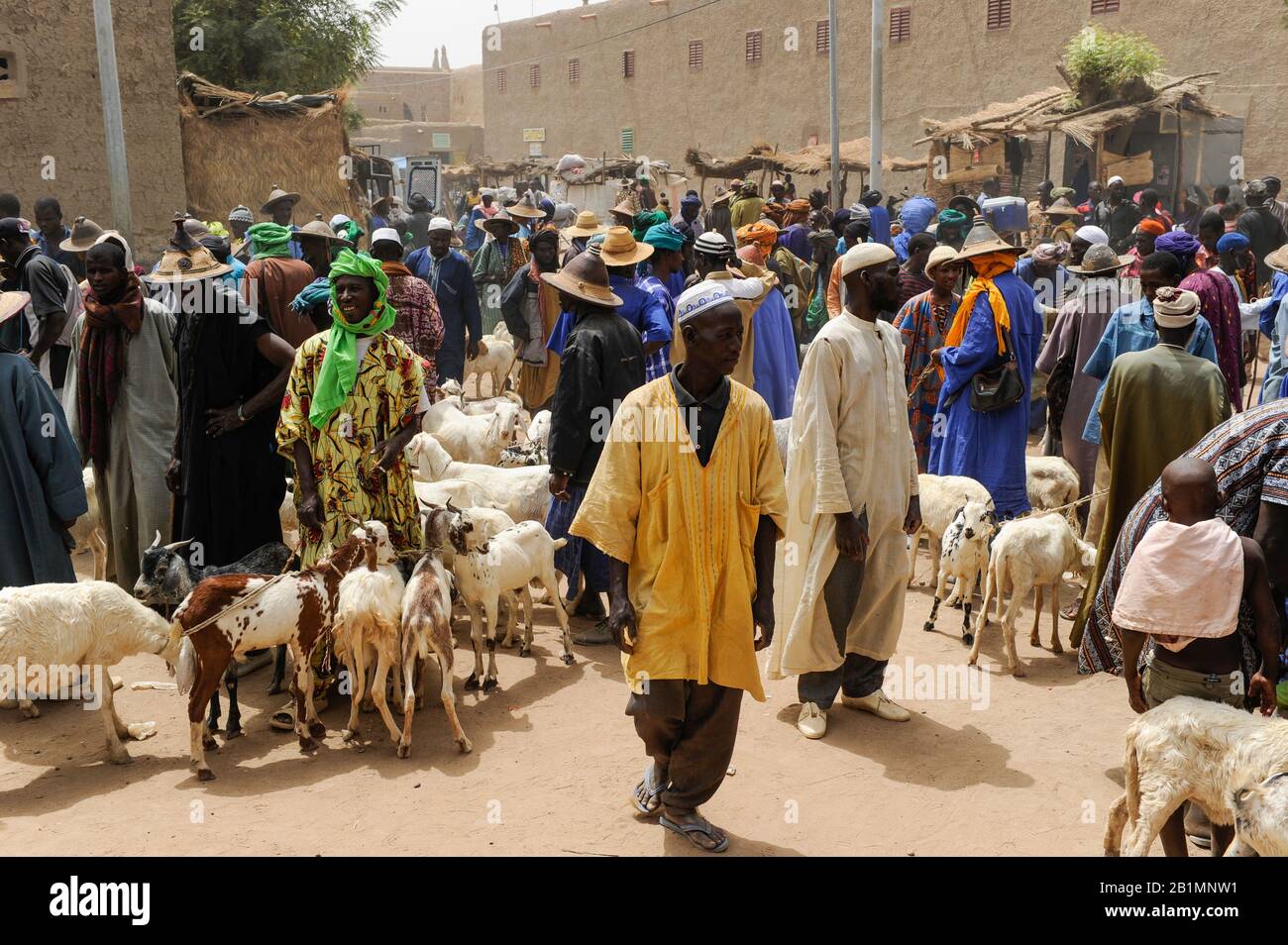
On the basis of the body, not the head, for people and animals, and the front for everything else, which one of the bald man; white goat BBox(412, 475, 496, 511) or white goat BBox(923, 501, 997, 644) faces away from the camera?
the bald man

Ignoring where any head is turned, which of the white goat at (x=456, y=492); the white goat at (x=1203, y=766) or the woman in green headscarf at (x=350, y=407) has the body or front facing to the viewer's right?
the white goat at (x=1203, y=766)

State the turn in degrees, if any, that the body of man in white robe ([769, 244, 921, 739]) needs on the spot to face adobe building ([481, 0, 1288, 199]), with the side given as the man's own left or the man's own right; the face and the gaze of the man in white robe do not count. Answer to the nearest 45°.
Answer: approximately 135° to the man's own left

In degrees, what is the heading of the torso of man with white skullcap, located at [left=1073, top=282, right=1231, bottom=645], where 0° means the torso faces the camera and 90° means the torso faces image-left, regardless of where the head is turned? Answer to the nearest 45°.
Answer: approximately 180°

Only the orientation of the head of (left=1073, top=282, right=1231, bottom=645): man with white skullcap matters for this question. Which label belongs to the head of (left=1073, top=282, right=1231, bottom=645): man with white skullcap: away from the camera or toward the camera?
away from the camera

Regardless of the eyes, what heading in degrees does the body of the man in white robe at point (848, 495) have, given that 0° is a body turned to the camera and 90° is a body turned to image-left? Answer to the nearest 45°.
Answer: approximately 315°

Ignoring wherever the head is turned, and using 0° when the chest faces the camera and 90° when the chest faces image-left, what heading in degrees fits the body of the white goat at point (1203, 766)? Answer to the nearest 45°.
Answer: approximately 270°

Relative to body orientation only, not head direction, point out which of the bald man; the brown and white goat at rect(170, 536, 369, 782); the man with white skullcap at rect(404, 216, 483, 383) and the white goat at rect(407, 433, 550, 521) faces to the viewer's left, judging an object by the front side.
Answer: the white goat

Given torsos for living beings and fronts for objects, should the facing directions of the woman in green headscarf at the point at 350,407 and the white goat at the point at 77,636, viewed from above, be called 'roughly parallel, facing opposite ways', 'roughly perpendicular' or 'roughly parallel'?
roughly perpendicular

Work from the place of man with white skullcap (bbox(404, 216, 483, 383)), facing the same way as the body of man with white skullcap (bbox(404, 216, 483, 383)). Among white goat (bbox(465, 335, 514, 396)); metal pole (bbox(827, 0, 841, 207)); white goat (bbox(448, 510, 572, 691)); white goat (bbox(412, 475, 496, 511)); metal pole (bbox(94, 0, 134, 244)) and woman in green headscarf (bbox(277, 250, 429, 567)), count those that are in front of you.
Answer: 3

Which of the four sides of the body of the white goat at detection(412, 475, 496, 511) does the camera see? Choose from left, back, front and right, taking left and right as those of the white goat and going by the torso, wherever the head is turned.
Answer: left
